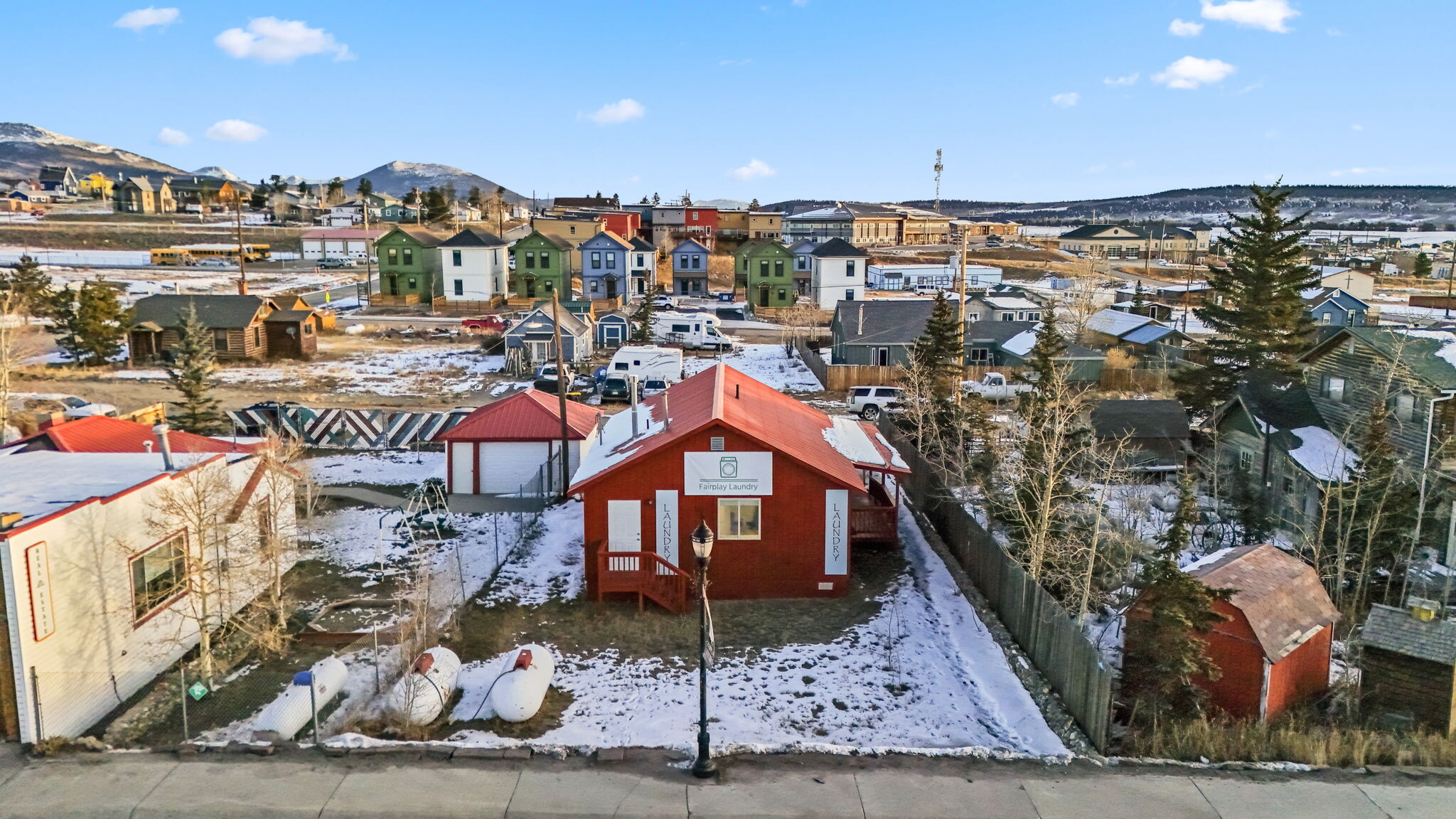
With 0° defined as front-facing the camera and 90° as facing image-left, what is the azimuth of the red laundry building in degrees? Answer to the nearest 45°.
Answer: approximately 0°

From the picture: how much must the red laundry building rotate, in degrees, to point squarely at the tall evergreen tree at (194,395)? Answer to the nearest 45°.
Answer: approximately 135° to its right

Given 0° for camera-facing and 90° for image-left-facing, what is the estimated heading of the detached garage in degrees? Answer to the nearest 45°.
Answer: approximately 0°

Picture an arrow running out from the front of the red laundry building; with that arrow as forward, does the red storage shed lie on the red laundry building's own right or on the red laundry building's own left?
on the red laundry building's own left

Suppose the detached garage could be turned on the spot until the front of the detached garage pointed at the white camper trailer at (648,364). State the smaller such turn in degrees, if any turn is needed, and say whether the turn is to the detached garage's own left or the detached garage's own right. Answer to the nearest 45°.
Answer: approximately 180°

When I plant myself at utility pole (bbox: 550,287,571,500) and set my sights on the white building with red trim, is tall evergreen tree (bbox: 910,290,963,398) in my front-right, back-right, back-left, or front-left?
back-left

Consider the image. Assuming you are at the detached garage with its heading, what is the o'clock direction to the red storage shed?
The red storage shed is roughly at 11 o'clock from the detached garage.

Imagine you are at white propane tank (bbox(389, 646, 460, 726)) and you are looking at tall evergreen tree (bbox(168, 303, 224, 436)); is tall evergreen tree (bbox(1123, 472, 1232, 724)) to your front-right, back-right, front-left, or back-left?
back-right

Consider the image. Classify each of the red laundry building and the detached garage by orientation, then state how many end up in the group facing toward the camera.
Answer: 2

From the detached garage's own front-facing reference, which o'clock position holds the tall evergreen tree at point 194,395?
The tall evergreen tree is roughly at 4 o'clock from the detached garage.
